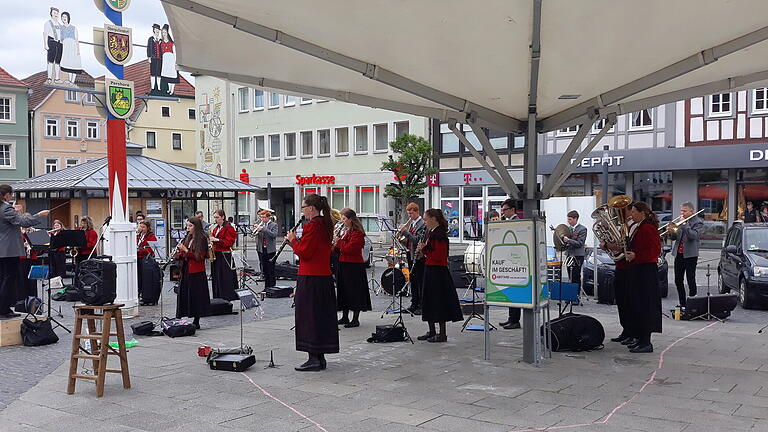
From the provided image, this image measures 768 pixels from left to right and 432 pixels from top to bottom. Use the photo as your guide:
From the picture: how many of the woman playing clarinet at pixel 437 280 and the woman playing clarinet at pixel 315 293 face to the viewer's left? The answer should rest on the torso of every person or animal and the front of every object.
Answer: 2

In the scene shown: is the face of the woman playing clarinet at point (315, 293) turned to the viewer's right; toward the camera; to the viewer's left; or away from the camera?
to the viewer's left

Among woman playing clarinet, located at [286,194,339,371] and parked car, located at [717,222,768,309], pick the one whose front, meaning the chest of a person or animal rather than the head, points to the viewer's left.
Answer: the woman playing clarinet

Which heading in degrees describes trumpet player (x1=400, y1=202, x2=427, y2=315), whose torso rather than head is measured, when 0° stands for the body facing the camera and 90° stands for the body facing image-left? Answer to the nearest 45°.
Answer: approximately 45°

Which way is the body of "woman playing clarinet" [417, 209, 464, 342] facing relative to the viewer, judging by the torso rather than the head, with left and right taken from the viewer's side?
facing to the left of the viewer

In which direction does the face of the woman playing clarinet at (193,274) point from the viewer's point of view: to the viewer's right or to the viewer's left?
to the viewer's left

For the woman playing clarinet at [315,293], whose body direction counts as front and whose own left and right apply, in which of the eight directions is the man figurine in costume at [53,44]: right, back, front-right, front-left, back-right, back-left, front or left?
front-right
